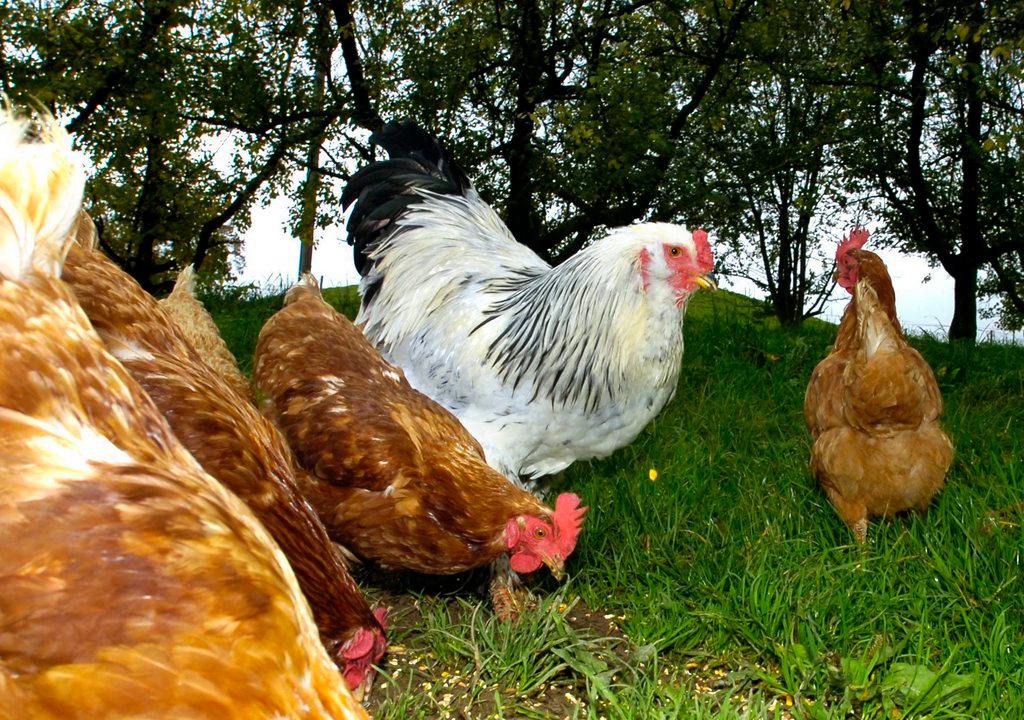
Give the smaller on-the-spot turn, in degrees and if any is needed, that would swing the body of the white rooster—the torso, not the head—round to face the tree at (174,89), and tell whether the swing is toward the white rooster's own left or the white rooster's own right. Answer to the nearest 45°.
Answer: approximately 135° to the white rooster's own left

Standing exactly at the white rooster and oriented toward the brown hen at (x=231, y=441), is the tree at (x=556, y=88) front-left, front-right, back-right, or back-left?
back-right

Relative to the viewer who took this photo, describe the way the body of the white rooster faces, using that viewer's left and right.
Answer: facing to the right of the viewer

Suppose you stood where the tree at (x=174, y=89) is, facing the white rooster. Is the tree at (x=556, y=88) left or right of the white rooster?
left

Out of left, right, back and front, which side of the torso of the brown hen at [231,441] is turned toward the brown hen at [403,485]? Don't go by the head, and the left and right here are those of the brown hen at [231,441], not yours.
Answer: left

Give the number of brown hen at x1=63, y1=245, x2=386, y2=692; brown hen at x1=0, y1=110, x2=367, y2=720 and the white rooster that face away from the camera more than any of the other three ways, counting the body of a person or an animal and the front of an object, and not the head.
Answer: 0

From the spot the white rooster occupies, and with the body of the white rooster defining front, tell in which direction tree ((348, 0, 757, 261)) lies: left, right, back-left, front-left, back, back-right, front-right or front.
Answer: left

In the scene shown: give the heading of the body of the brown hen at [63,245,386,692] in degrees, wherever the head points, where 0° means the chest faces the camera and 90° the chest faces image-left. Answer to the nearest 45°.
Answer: approximately 315°

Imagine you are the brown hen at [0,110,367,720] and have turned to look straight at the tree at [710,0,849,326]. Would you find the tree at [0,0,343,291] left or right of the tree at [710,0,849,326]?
left
